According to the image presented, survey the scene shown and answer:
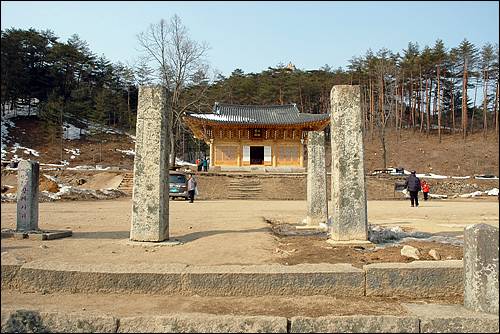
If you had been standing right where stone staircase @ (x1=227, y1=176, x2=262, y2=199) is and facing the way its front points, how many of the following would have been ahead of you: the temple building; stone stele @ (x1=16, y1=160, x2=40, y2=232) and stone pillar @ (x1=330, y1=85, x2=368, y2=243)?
2

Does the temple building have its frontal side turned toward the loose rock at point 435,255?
yes

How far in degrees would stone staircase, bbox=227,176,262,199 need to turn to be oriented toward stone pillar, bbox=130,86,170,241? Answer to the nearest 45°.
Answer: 0° — it already faces it

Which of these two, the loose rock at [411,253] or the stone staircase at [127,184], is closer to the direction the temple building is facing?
the loose rock

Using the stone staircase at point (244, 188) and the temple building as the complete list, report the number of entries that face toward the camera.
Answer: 2

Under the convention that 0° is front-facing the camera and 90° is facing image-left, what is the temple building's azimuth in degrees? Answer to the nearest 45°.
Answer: approximately 0°

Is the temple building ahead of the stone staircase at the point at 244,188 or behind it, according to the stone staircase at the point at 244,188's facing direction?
behind

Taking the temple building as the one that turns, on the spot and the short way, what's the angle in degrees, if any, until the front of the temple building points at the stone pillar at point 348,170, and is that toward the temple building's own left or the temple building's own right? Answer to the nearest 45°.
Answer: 0° — it already faces it
